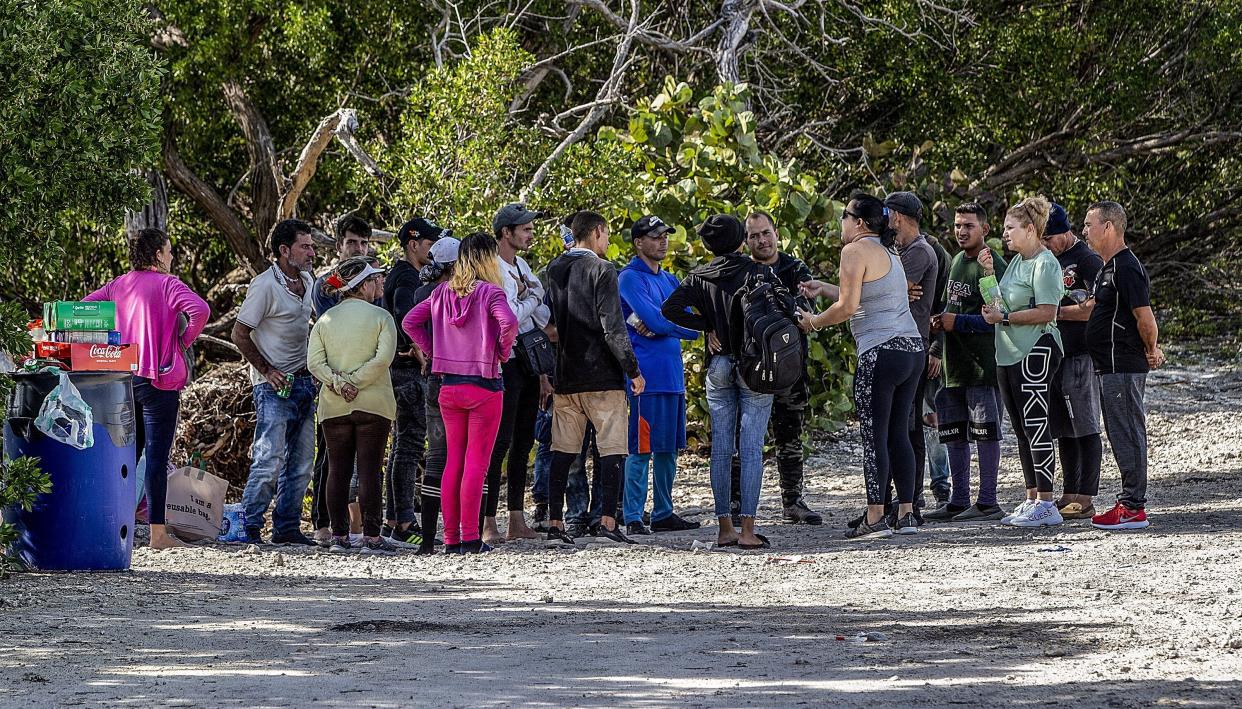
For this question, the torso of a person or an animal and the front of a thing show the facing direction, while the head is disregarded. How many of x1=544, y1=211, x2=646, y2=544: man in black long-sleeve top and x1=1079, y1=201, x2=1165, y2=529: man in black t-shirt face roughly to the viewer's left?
1

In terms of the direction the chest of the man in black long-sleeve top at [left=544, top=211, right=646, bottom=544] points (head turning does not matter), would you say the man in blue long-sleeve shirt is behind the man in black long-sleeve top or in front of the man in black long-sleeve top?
in front

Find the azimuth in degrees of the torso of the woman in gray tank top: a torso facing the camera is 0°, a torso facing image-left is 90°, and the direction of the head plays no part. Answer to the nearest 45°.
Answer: approximately 135°

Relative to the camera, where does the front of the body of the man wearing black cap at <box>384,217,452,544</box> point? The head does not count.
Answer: to the viewer's right

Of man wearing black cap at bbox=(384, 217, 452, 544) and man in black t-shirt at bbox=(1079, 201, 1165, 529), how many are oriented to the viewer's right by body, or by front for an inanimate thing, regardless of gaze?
1

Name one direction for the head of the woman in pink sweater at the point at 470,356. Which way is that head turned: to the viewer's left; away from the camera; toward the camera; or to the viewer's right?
away from the camera

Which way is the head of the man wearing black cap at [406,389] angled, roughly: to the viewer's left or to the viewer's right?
to the viewer's right

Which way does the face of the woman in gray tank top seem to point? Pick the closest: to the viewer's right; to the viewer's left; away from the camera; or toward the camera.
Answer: to the viewer's left

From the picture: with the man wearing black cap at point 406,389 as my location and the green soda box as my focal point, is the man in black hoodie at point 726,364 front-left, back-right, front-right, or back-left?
back-left

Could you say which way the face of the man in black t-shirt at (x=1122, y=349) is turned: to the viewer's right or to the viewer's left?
to the viewer's left

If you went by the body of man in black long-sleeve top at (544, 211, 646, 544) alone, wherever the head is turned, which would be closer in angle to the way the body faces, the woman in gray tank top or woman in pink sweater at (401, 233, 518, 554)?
the woman in gray tank top

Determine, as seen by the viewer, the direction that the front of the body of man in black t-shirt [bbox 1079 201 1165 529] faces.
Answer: to the viewer's left

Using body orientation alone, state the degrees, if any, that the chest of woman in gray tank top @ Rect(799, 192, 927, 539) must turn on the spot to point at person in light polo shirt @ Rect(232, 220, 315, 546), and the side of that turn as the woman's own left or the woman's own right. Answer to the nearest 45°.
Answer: approximately 45° to the woman's own left
